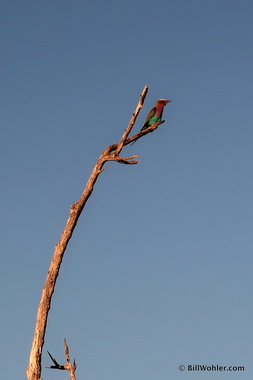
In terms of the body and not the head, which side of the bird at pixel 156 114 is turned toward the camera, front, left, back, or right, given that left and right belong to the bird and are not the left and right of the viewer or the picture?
right
